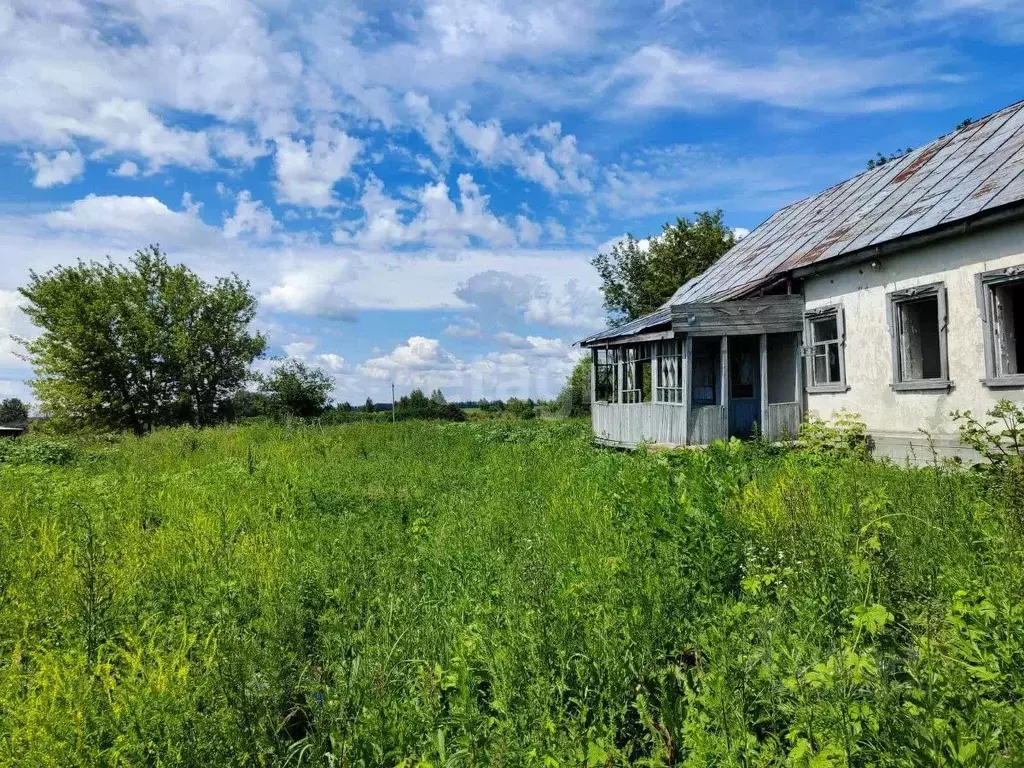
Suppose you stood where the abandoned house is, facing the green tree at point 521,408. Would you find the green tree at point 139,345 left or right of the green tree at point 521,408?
left

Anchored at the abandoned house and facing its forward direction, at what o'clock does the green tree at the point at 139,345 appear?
The green tree is roughly at 2 o'clock from the abandoned house.

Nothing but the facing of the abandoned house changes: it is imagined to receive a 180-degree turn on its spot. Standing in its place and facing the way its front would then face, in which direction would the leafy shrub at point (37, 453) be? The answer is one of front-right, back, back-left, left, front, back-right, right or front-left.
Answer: back-left

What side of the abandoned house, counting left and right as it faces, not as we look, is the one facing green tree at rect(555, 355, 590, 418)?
right

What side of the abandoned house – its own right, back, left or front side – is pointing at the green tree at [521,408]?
right

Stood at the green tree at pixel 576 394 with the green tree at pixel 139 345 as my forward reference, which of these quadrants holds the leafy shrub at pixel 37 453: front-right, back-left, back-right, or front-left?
front-left

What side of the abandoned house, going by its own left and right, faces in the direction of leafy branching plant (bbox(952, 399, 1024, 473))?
left

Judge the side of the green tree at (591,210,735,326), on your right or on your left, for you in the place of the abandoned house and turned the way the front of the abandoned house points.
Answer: on your right
